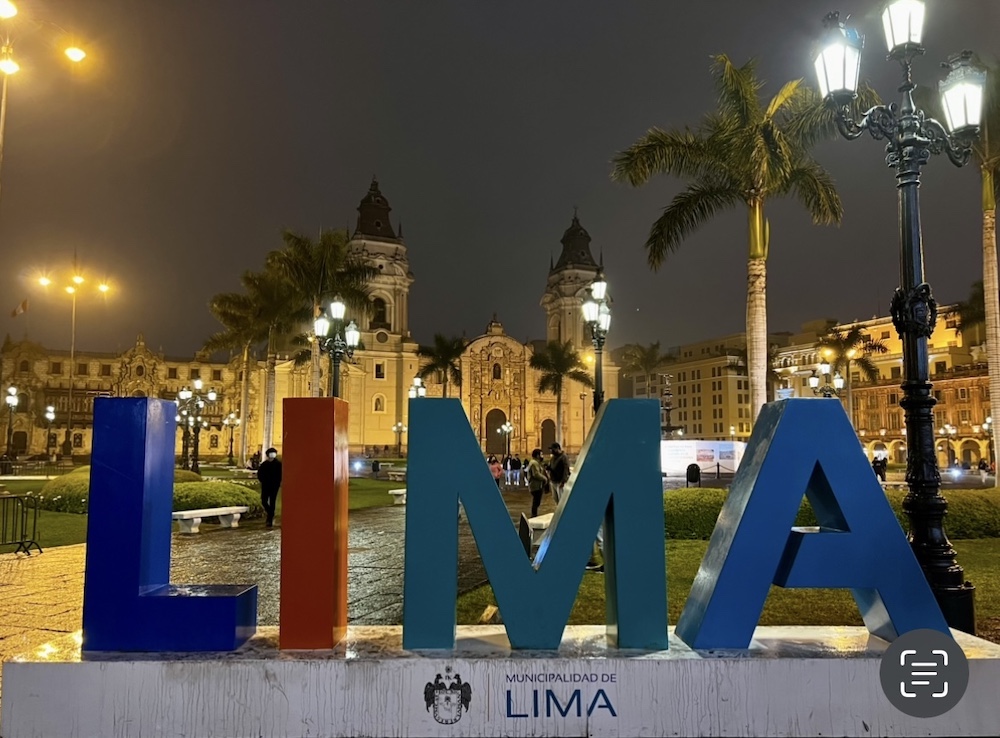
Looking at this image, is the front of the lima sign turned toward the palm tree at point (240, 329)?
no

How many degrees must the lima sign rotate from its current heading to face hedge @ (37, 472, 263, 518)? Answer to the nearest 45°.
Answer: approximately 135° to its right

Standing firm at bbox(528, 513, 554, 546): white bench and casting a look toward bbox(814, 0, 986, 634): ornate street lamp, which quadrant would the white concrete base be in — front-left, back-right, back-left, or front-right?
front-right

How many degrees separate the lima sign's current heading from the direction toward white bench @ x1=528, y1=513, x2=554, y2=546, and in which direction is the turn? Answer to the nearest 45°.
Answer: approximately 180°

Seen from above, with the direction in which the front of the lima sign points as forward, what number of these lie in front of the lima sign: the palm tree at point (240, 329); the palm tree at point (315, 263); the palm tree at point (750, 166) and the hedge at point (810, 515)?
0

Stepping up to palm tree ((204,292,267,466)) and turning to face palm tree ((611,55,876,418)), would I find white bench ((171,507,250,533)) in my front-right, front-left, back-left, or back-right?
front-right

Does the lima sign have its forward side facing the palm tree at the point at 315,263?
no

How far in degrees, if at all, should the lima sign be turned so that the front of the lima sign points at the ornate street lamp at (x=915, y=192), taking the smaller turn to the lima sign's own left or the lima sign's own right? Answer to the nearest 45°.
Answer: approximately 135° to the lima sign's own left

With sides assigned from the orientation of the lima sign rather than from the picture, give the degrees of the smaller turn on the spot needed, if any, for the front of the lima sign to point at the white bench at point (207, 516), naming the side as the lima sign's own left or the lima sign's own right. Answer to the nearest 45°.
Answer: approximately 135° to the lima sign's own right

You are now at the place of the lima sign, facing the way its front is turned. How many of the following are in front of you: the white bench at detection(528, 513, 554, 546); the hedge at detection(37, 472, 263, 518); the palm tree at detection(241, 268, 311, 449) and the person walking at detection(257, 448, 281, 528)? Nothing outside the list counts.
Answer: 0

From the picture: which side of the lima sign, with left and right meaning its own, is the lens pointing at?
front

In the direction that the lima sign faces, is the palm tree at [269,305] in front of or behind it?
behind

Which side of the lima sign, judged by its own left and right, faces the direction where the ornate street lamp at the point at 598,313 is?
back

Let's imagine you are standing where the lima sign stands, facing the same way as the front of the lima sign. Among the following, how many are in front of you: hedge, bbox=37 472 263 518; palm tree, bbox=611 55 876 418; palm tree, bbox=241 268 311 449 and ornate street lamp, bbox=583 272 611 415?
0

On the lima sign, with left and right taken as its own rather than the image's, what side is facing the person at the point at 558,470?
back

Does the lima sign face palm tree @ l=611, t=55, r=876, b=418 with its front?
no

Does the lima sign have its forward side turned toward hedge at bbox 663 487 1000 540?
no
